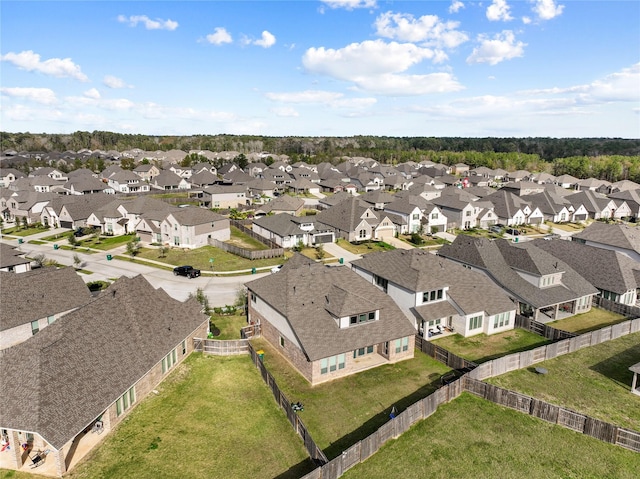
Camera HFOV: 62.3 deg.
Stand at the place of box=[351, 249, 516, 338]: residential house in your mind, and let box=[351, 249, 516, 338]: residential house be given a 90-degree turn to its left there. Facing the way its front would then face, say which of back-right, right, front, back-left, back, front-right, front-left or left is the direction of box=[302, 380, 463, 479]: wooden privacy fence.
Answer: front-left

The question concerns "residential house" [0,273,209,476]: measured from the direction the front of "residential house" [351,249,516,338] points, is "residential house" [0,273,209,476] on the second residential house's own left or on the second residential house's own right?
on the second residential house's own left

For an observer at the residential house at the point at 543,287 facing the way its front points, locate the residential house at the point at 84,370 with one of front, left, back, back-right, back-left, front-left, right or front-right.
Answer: left

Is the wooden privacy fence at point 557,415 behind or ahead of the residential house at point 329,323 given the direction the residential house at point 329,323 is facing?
behind

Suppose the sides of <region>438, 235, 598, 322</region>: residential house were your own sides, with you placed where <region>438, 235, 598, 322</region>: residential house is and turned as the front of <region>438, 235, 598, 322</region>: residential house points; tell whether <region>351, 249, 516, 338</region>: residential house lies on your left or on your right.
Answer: on your left

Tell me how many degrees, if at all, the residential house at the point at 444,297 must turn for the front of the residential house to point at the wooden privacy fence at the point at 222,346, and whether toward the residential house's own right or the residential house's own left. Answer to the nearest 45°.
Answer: approximately 90° to the residential house's own left

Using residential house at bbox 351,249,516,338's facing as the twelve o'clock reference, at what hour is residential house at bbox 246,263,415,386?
residential house at bbox 246,263,415,386 is roughly at 9 o'clock from residential house at bbox 351,249,516,338.

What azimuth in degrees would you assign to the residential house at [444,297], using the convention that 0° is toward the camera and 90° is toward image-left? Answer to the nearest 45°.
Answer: approximately 135°

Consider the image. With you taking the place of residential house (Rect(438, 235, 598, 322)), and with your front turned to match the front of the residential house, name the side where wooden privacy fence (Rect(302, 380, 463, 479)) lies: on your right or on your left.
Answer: on your left

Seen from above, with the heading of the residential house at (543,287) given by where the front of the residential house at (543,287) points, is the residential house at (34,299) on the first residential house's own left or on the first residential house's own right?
on the first residential house's own left

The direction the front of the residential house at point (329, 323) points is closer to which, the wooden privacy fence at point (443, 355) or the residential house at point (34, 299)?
the residential house

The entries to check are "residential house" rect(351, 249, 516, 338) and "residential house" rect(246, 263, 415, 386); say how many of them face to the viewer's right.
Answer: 0

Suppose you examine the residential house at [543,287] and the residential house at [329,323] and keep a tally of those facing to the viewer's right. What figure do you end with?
0

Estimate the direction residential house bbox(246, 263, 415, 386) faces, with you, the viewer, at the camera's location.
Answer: facing away from the viewer and to the left of the viewer

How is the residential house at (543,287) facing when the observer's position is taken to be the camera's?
facing away from the viewer and to the left of the viewer

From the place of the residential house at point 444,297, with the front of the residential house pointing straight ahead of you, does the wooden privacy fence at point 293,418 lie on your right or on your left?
on your left
